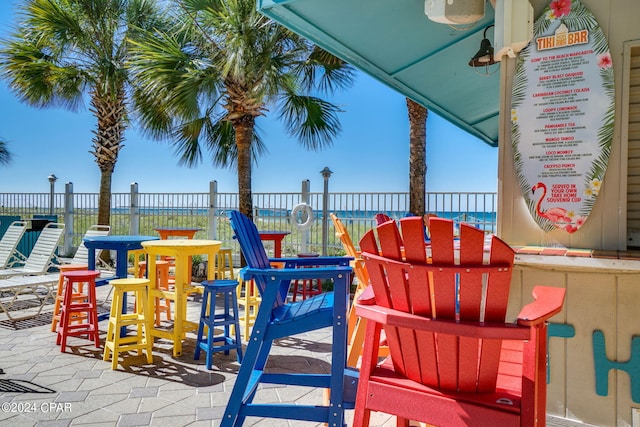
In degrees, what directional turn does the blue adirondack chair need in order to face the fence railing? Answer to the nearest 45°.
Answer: approximately 90° to its left

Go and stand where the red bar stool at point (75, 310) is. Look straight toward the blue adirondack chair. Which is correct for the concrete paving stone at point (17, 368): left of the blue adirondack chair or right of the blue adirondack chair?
right

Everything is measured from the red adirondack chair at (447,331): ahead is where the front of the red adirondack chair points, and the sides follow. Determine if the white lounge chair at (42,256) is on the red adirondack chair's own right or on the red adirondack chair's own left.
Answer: on the red adirondack chair's own left

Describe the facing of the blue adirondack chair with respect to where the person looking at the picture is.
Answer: facing to the right of the viewer

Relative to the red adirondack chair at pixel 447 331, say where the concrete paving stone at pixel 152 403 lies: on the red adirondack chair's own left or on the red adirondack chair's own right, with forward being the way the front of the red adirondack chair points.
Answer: on the red adirondack chair's own left

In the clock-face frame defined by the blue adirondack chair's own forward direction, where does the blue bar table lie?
The blue bar table is roughly at 8 o'clock from the blue adirondack chair.

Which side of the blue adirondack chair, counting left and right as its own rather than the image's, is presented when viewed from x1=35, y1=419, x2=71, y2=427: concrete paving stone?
back

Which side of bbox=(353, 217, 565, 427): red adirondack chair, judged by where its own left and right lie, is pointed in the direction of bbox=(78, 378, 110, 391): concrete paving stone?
left

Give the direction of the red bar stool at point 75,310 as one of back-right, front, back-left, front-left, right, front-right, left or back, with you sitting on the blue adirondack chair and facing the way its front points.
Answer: back-left

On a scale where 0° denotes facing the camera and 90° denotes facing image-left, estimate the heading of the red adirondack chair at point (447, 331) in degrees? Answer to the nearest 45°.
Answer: approximately 225°

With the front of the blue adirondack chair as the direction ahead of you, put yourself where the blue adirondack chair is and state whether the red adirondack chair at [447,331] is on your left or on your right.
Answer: on your right

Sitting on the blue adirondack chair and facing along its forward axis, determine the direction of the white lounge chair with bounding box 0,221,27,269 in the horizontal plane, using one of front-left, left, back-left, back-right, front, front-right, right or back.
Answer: back-left

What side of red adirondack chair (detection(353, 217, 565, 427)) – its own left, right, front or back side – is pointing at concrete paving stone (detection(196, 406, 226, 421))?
left

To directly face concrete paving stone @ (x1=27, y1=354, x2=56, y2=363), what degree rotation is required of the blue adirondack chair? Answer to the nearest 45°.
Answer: approximately 135° to its left
